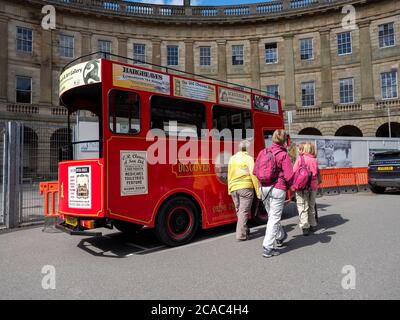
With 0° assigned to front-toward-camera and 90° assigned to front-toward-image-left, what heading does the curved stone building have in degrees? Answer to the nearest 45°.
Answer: approximately 0°

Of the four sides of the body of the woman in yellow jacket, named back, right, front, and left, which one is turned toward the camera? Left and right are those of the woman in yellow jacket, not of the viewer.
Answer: back

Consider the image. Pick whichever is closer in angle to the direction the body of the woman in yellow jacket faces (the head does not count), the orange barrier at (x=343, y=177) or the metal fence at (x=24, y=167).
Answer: the orange barrier

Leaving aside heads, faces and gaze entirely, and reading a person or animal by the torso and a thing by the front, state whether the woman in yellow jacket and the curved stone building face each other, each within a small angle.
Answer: yes

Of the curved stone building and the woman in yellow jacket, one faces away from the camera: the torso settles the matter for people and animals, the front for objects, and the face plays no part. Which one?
the woman in yellow jacket

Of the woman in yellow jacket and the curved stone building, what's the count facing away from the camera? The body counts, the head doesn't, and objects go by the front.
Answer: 1

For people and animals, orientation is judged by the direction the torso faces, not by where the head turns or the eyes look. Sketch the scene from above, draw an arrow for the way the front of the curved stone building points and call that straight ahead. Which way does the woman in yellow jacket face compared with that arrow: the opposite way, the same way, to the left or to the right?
the opposite way

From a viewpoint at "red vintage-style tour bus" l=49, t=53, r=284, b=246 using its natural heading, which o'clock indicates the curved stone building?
The curved stone building is roughly at 11 o'clock from the red vintage-style tour bus.

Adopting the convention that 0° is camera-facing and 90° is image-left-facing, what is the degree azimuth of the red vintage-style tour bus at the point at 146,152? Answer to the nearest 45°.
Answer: approximately 225°
